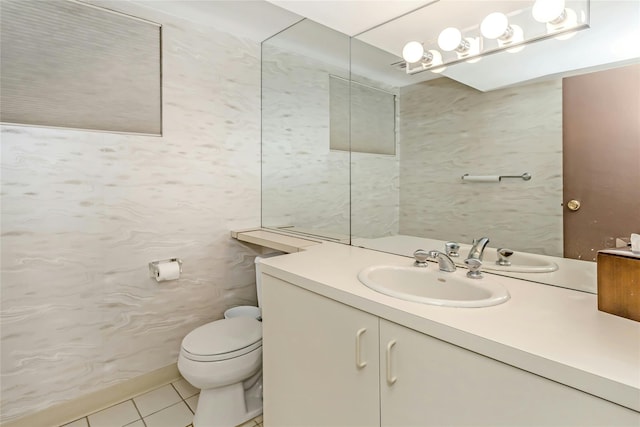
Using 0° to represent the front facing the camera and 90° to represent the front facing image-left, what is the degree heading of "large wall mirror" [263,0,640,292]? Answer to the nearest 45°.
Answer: approximately 45°

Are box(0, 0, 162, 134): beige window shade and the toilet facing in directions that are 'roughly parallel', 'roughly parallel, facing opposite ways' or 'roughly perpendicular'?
roughly perpendicular

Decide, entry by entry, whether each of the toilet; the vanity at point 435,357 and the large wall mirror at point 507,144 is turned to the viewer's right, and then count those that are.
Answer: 0

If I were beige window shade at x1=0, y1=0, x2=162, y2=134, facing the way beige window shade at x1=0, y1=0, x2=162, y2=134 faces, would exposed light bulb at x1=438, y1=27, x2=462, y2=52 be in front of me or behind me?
in front

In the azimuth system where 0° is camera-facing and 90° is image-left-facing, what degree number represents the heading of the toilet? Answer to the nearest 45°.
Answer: approximately 45°

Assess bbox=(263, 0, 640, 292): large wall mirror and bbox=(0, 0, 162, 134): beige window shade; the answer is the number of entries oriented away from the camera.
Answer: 0

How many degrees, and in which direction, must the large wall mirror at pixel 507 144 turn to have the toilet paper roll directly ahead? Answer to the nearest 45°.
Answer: approximately 45° to its right

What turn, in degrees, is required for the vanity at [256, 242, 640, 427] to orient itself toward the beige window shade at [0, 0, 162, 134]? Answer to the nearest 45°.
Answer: approximately 45° to its right

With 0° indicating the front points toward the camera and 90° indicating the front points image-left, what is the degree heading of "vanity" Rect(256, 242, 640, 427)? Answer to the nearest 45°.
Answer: approximately 45°
